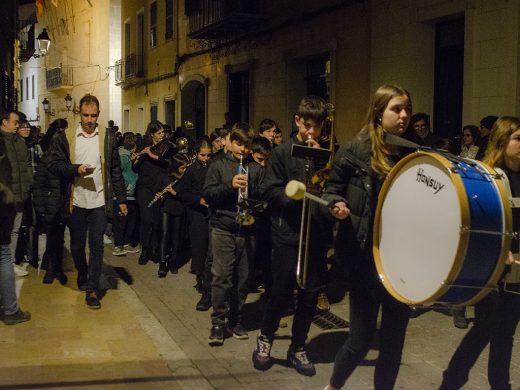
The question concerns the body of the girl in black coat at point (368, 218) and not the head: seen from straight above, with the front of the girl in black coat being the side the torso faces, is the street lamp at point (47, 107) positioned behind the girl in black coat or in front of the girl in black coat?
behind

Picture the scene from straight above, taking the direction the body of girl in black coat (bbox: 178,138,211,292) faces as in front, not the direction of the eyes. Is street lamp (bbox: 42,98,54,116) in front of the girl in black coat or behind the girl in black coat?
behind

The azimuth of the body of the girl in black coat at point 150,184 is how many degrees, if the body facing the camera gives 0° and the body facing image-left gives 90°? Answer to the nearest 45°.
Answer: approximately 315°

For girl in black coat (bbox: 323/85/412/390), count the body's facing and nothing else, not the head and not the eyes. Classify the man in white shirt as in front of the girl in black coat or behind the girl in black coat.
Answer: behind

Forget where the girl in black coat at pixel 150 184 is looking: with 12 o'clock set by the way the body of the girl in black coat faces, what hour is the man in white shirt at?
The man in white shirt is roughly at 2 o'clock from the girl in black coat.
